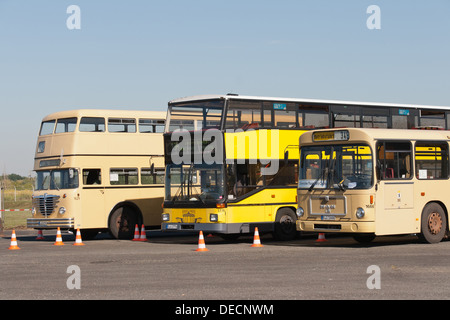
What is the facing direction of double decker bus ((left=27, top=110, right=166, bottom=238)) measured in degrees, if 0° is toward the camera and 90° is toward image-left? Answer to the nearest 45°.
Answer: approximately 45°

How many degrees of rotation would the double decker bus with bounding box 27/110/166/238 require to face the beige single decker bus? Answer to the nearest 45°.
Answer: approximately 90° to its left

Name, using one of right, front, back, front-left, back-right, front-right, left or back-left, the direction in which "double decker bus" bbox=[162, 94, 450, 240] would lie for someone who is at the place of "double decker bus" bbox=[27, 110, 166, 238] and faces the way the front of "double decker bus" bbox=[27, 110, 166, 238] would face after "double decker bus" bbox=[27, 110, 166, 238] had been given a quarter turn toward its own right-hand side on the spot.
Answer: back

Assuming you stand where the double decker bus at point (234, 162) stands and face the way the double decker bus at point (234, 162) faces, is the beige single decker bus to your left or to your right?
on your left

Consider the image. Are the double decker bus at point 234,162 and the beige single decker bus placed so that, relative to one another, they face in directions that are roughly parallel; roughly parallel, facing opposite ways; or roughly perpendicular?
roughly parallel

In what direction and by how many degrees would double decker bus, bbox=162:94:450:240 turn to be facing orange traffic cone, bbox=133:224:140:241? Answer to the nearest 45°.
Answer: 0° — it already faces it

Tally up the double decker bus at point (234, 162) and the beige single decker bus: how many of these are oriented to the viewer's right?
0

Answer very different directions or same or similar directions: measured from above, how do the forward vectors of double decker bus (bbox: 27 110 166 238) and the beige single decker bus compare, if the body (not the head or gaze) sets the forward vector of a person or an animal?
same or similar directions

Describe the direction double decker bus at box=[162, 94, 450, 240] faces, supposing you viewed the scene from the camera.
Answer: facing the viewer and to the left of the viewer
